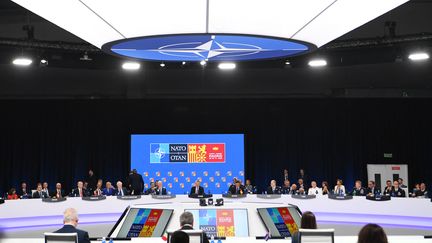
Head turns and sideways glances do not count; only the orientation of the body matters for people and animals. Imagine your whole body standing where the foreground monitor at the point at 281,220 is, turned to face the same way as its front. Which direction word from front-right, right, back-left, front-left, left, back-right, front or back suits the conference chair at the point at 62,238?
right

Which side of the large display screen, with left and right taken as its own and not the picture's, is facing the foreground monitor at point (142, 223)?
front

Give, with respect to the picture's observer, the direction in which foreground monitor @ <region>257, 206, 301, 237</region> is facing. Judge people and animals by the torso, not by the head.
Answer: facing the viewer and to the right of the viewer

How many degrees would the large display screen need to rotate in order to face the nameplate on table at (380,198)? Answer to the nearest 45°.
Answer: approximately 45° to its left

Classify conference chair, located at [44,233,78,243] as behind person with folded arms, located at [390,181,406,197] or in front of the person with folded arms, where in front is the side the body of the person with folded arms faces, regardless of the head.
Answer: in front

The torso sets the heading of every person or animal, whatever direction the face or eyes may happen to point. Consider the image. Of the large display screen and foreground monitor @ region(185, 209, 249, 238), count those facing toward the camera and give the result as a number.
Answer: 2

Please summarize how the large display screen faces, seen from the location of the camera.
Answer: facing the viewer

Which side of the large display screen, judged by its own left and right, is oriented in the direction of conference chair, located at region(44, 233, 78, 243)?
front

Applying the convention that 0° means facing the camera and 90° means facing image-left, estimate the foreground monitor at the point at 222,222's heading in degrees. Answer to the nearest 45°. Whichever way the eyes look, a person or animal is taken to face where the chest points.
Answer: approximately 0°

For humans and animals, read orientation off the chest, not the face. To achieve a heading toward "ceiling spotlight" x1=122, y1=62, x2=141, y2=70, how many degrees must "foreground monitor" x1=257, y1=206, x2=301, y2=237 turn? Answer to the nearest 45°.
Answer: approximately 180°

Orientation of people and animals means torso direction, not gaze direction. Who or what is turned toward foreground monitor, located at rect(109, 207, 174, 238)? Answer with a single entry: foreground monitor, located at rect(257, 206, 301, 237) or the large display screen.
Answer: the large display screen

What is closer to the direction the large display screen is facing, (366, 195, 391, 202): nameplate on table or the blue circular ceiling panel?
the blue circular ceiling panel

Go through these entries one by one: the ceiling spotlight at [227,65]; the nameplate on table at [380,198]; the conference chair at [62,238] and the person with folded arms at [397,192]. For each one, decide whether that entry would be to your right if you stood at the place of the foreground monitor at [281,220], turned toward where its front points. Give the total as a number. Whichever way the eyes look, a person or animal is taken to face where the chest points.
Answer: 1

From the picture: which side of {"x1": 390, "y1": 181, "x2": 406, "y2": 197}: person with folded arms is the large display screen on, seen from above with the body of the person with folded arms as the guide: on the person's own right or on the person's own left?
on the person's own right

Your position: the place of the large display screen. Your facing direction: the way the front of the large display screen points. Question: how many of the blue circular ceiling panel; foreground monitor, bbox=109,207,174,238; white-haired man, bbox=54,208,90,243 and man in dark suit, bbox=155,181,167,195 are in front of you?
4
